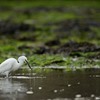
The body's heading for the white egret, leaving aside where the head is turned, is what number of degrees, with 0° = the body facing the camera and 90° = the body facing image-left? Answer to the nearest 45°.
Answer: approximately 270°
